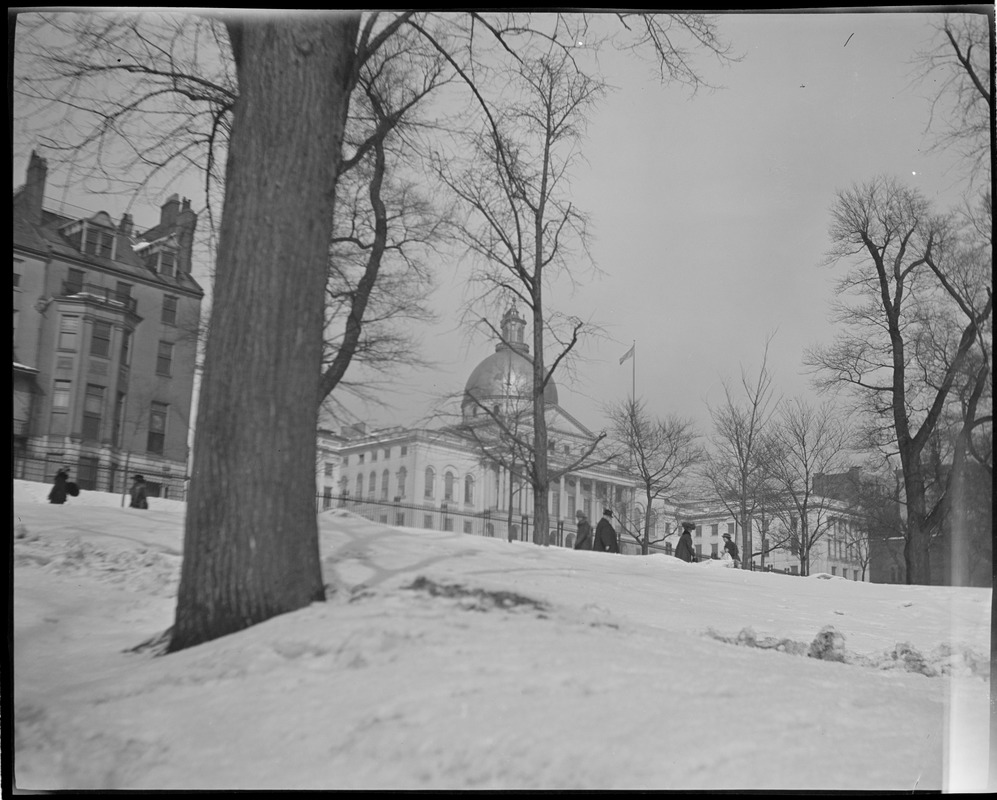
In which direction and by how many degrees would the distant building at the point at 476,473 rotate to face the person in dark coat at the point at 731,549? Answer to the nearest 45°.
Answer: approximately 45° to its left

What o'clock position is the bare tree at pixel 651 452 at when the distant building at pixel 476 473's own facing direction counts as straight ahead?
The bare tree is roughly at 10 o'clock from the distant building.

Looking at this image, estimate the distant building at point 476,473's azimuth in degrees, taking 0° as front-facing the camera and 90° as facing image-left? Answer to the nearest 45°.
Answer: approximately 315°

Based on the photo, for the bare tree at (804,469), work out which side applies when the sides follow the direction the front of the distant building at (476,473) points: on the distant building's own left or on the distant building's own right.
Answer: on the distant building's own left

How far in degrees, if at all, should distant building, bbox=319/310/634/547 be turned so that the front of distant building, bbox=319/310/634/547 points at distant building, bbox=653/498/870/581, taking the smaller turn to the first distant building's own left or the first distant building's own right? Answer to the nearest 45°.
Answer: approximately 45° to the first distant building's own left

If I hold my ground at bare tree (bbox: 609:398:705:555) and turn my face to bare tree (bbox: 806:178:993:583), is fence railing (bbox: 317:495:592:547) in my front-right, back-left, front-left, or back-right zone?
back-right
